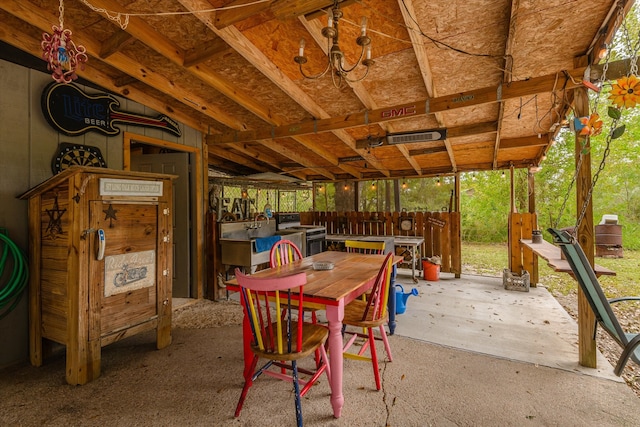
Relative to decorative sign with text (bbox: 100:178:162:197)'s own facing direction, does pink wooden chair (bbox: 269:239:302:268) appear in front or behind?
in front

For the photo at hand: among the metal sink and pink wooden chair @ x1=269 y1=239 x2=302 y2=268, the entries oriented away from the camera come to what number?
0

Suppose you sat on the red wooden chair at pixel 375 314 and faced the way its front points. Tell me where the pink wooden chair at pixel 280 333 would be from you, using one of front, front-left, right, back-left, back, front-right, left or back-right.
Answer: left

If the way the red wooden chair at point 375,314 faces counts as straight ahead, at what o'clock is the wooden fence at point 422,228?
The wooden fence is roughly at 2 o'clock from the red wooden chair.

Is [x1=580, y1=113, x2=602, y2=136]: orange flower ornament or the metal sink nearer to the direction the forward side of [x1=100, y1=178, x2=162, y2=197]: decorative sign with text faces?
the orange flower ornament

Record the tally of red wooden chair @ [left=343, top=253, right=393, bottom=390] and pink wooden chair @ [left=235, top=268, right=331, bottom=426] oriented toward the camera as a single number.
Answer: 0

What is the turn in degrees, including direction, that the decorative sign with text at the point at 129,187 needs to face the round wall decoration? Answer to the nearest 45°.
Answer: approximately 180°

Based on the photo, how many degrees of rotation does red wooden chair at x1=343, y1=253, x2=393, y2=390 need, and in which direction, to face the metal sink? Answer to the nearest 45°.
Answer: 0° — it already faces it

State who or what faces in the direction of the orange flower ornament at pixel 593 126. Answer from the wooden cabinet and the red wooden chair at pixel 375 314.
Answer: the wooden cabinet

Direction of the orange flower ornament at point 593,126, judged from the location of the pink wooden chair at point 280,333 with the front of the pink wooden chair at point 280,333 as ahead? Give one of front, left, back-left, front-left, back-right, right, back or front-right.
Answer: front-right

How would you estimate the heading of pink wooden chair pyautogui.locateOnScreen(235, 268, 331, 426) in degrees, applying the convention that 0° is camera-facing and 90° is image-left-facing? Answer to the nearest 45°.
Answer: approximately 225°

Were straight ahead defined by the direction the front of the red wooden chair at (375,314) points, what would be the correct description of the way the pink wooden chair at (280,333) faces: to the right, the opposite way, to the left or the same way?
to the right

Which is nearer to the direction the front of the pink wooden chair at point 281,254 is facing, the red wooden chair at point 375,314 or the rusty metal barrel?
the red wooden chair
